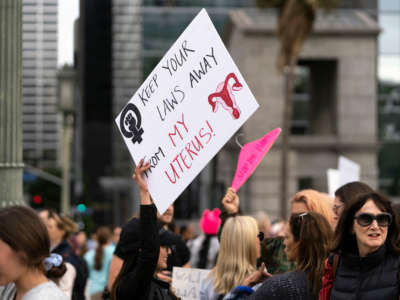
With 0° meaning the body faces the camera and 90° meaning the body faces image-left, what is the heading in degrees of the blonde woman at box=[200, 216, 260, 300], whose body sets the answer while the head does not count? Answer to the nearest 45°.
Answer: approximately 225°

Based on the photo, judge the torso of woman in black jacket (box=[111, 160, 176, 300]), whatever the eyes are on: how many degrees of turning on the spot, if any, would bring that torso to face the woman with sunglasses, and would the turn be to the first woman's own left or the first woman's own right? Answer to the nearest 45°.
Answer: approximately 45° to the first woman's own right

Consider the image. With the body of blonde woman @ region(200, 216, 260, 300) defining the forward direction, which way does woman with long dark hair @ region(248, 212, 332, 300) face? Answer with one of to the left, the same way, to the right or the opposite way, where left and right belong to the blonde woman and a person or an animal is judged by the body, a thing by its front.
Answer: to the left

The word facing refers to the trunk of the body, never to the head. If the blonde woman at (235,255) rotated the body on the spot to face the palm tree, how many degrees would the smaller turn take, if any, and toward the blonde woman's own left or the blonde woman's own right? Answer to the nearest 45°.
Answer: approximately 45° to the blonde woman's own left

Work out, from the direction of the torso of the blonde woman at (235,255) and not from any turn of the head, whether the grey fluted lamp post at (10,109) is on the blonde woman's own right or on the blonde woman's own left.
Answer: on the blonde woman's own left

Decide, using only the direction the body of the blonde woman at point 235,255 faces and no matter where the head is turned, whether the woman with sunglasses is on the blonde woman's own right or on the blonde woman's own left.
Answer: on the blonde woman's own right

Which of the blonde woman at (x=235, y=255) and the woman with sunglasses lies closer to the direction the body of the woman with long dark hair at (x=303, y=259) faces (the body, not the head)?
the blonde woman

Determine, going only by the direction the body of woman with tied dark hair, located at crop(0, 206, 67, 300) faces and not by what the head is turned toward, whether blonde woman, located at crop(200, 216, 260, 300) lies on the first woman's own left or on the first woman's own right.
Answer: on the first woman's own right
